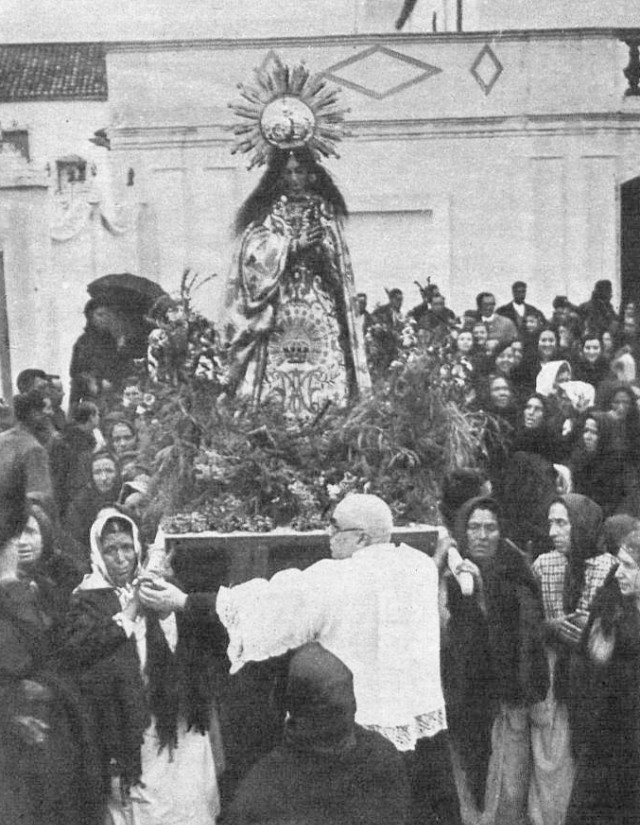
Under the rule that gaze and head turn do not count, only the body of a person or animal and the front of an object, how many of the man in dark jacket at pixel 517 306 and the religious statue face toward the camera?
2

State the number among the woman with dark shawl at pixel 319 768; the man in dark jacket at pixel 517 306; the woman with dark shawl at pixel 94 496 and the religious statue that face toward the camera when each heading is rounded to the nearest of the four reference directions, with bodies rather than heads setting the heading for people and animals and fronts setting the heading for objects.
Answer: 3

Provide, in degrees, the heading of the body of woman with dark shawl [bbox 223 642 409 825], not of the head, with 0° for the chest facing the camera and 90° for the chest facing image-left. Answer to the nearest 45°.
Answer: approximately 180°
